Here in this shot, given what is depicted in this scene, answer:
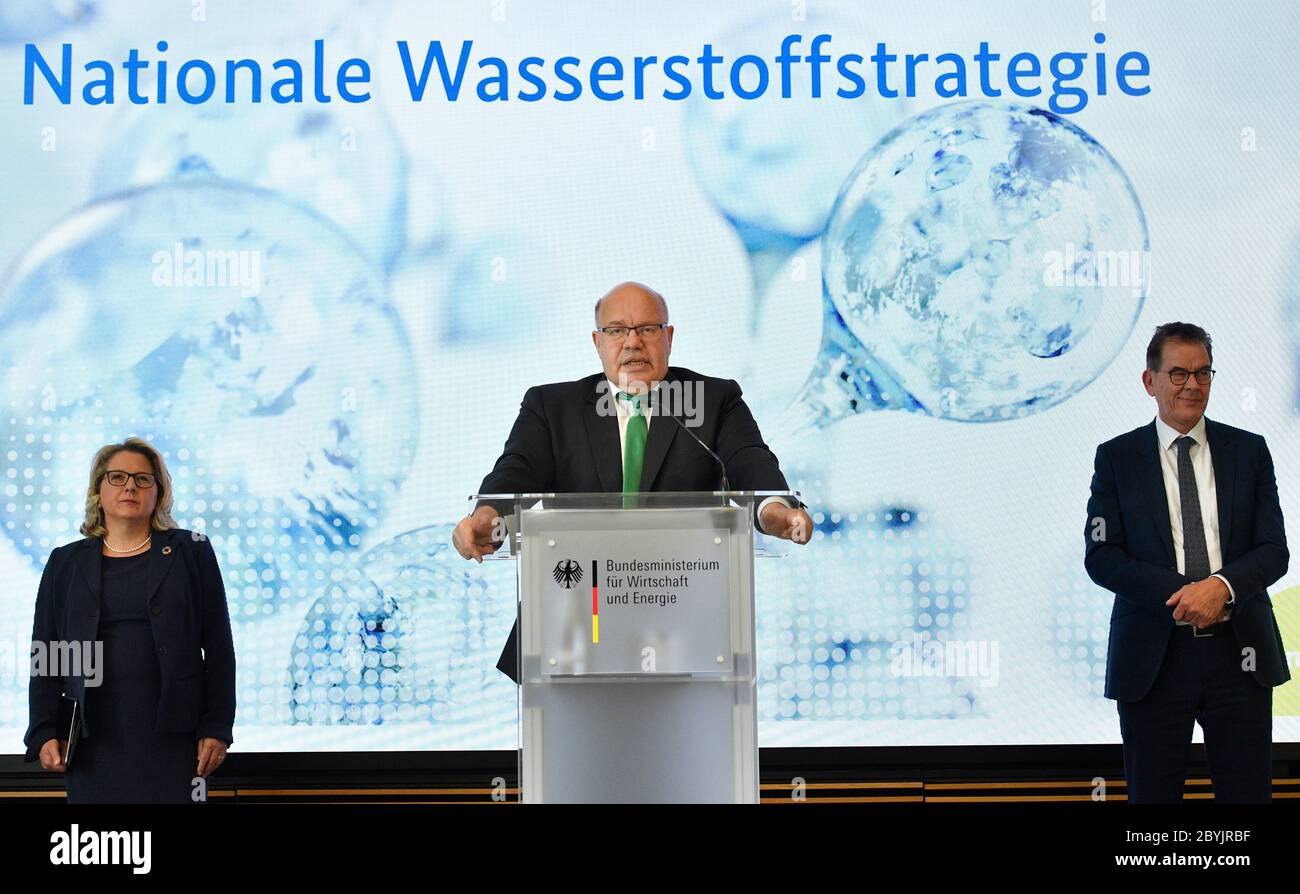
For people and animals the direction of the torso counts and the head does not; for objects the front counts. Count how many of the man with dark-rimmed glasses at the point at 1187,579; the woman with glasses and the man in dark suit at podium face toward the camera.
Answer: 3

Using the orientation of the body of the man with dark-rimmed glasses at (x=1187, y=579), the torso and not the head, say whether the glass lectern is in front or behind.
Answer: in front

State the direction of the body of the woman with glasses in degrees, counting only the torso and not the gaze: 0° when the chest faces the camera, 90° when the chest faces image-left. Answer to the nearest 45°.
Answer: approximately 0°

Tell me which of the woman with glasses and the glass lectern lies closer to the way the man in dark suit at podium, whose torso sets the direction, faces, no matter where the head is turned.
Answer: the glass lectern

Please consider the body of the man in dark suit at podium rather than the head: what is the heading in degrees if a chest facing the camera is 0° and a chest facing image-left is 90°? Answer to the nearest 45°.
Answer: approximately 0°

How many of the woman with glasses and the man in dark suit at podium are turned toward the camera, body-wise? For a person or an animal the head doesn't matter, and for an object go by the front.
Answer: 2

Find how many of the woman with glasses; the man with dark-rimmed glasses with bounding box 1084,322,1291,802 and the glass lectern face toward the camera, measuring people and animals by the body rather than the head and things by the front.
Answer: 3

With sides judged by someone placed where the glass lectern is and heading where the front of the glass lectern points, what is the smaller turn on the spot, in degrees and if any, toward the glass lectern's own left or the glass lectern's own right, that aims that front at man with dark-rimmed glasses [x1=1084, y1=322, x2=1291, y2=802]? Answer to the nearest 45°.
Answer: approximately 135° to the glass lectern's own left
